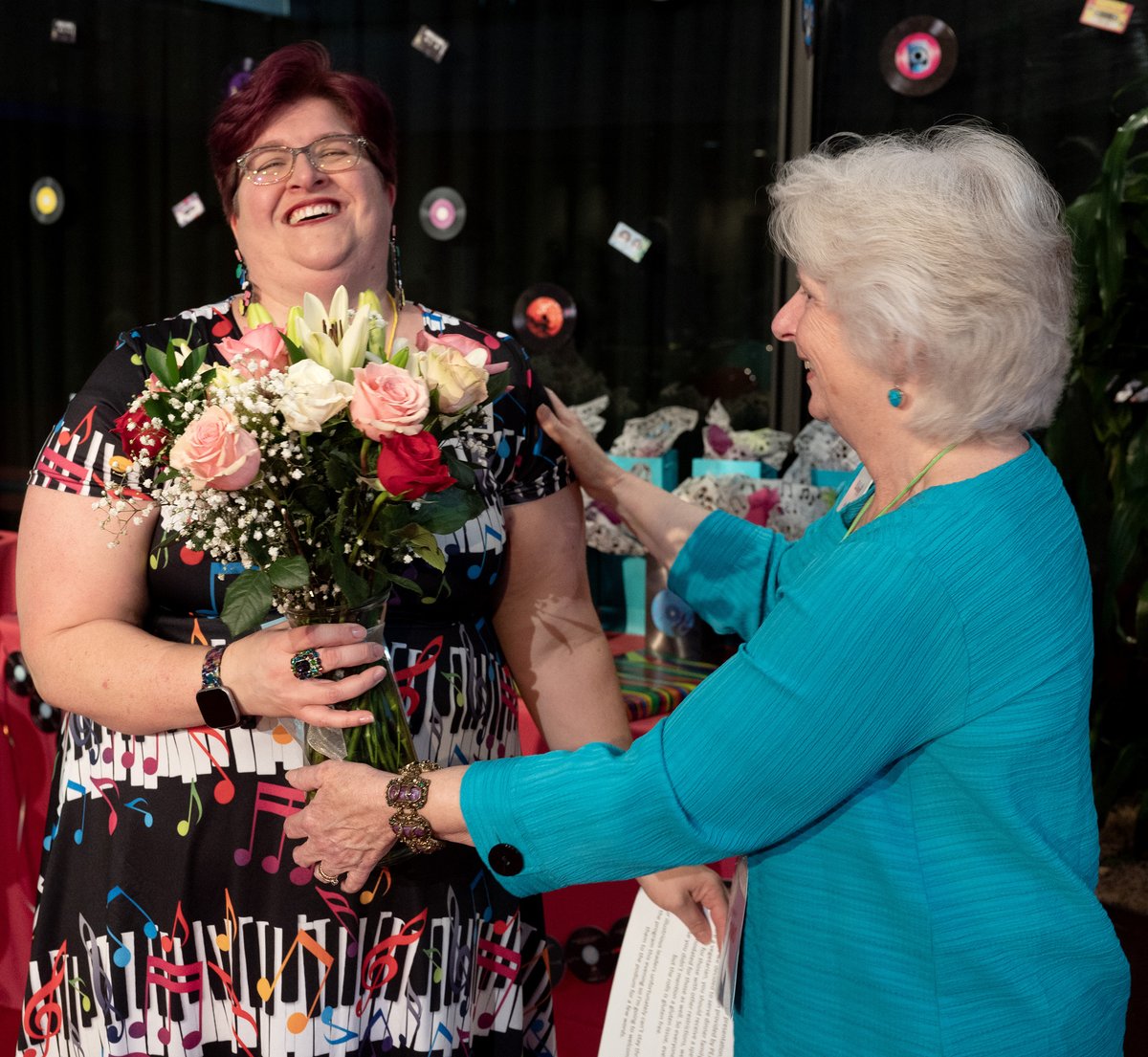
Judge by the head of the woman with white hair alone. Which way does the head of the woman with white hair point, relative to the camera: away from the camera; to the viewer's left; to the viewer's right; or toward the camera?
to the viewer's left

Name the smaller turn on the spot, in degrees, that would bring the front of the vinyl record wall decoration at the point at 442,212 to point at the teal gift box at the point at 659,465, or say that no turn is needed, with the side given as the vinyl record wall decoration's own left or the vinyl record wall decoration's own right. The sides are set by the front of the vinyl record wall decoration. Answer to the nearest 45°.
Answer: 0° — it already faces it

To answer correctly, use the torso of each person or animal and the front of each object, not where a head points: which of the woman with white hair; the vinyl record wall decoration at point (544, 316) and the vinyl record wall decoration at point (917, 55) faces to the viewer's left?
the woman with white hair

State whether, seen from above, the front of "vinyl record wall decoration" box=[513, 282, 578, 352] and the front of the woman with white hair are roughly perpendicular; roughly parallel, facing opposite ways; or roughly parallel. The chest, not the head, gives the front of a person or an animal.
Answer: roughly perpendicular

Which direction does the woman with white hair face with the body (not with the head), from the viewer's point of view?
to the viewer's left
